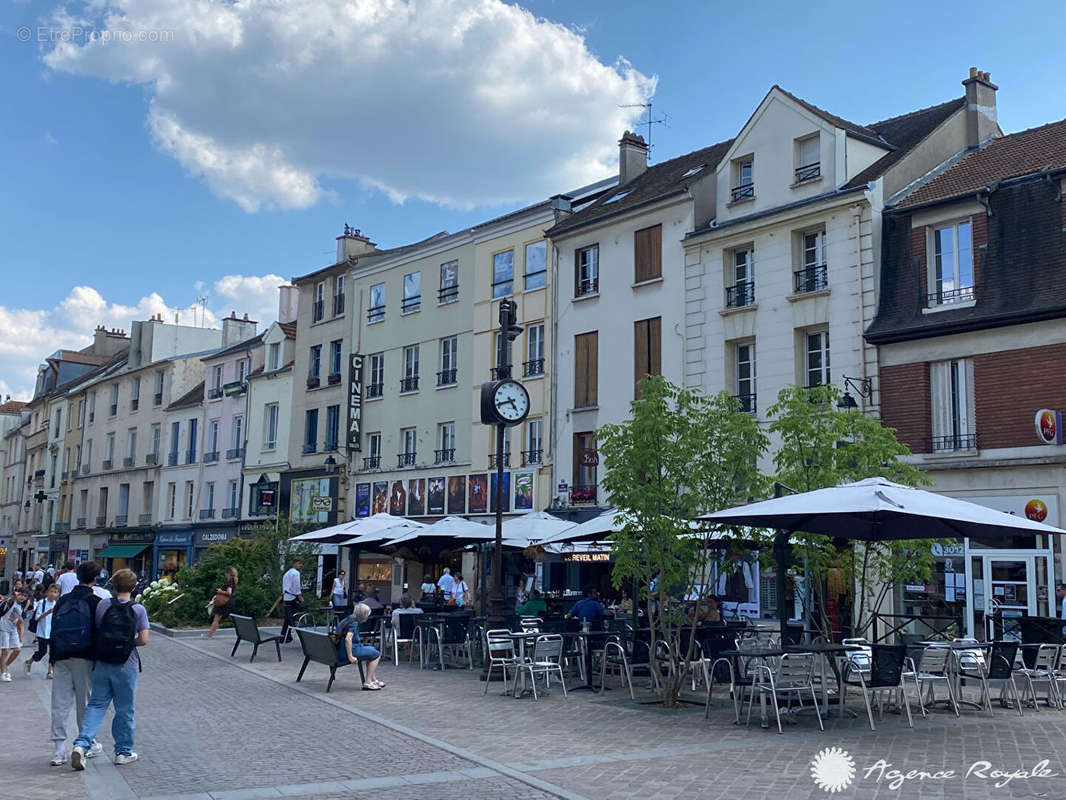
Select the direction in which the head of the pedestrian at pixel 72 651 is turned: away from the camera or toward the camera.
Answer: away from the camera

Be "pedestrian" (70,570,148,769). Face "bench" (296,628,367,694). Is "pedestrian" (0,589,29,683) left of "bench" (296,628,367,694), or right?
left

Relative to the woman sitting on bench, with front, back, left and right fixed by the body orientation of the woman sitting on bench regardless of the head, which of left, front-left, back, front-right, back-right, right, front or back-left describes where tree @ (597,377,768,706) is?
front-right

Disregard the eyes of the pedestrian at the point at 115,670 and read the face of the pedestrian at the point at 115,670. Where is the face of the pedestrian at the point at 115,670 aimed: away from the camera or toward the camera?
away from the camera

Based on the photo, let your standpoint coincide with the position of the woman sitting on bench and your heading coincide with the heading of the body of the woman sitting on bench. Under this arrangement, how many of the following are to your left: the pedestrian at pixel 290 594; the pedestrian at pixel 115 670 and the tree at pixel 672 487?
1

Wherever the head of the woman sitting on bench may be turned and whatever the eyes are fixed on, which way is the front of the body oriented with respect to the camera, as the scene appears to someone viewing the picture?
to the viewer's right

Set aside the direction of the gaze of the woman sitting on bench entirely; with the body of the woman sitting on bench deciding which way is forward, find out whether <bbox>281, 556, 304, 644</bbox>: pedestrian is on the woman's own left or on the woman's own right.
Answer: on the woman's own left

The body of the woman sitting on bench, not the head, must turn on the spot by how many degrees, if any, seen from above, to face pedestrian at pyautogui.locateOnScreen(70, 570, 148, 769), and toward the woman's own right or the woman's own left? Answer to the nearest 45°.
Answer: approximately 90° to the woman's own right

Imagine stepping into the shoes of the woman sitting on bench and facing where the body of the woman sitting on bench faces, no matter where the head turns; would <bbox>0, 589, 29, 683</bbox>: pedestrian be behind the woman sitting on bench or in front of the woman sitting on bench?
behind

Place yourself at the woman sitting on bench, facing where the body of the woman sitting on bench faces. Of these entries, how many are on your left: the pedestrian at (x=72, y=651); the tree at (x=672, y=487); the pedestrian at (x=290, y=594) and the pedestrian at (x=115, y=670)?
1

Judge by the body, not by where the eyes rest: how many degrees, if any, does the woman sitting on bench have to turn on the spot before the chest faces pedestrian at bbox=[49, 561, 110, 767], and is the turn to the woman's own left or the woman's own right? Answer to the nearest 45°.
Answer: approximately 90° to the woman's own right
